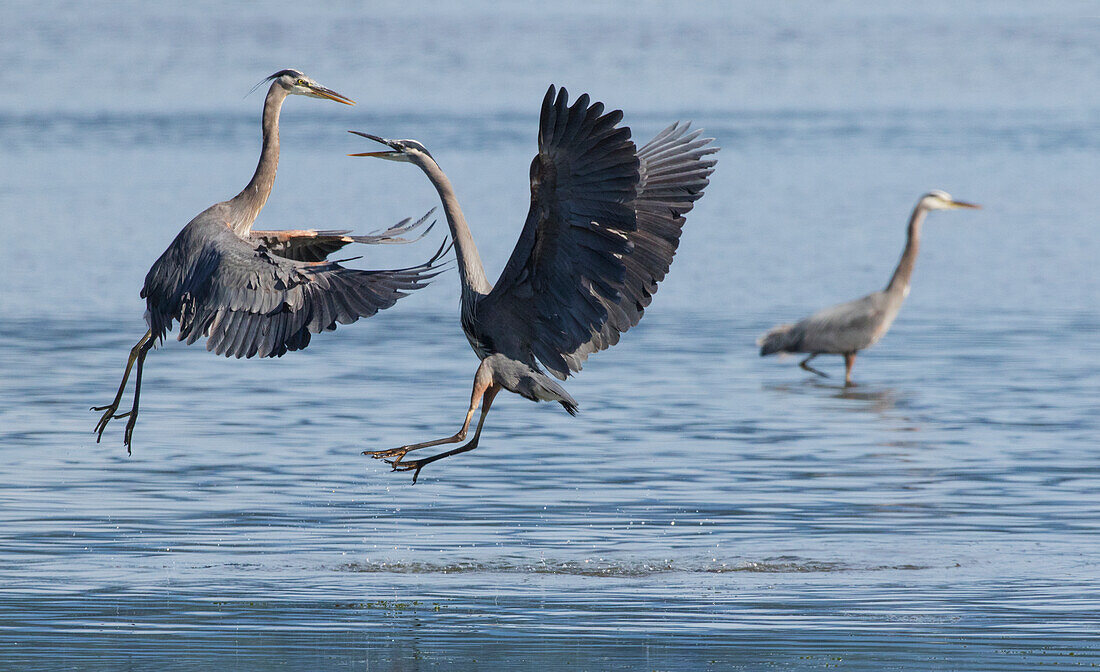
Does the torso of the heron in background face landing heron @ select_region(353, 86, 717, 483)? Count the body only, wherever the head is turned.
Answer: no

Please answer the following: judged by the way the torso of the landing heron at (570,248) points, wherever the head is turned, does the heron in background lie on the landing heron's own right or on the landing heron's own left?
on the landing heron's own right

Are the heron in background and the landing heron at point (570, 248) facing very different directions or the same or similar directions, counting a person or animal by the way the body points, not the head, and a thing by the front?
very different directions

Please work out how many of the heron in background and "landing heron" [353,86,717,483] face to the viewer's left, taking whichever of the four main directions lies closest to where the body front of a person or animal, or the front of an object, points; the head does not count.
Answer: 1

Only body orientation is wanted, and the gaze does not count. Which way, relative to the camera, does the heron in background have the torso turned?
to the viewer's right

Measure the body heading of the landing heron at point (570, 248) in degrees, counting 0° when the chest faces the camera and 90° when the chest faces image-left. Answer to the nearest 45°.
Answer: approximately 90°
